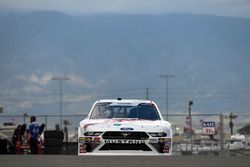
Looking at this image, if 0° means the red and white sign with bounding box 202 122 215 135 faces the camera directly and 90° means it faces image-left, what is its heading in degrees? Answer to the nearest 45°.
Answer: approximately 0°

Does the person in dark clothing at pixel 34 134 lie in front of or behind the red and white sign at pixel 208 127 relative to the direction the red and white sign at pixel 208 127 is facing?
in front

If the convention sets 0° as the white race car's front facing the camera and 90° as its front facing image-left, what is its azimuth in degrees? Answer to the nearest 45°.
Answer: approximately 0°

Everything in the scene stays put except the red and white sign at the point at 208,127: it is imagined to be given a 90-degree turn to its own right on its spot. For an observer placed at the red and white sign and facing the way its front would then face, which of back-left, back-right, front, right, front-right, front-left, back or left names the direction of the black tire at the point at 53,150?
front-left
